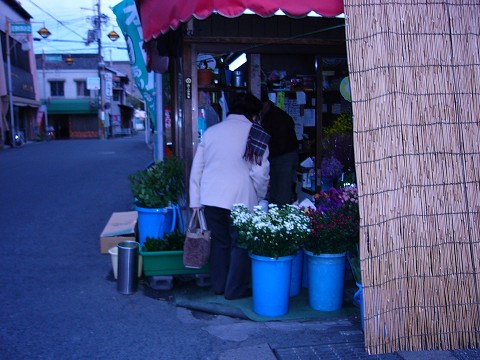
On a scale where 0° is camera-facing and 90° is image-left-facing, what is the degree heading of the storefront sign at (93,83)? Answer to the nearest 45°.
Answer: approximately 0°

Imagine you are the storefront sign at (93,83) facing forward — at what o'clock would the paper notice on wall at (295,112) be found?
The paper notice on wall is roughly at 12 o'clock from the storefront sign.

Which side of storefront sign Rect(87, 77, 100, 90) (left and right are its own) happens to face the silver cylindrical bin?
front

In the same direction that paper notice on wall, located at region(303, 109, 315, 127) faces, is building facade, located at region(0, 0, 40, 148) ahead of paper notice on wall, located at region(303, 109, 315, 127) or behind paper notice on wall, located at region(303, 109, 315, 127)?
behind

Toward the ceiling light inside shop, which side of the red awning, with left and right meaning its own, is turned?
back

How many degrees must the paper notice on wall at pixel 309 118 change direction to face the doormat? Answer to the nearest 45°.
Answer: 0° — it already faces it
